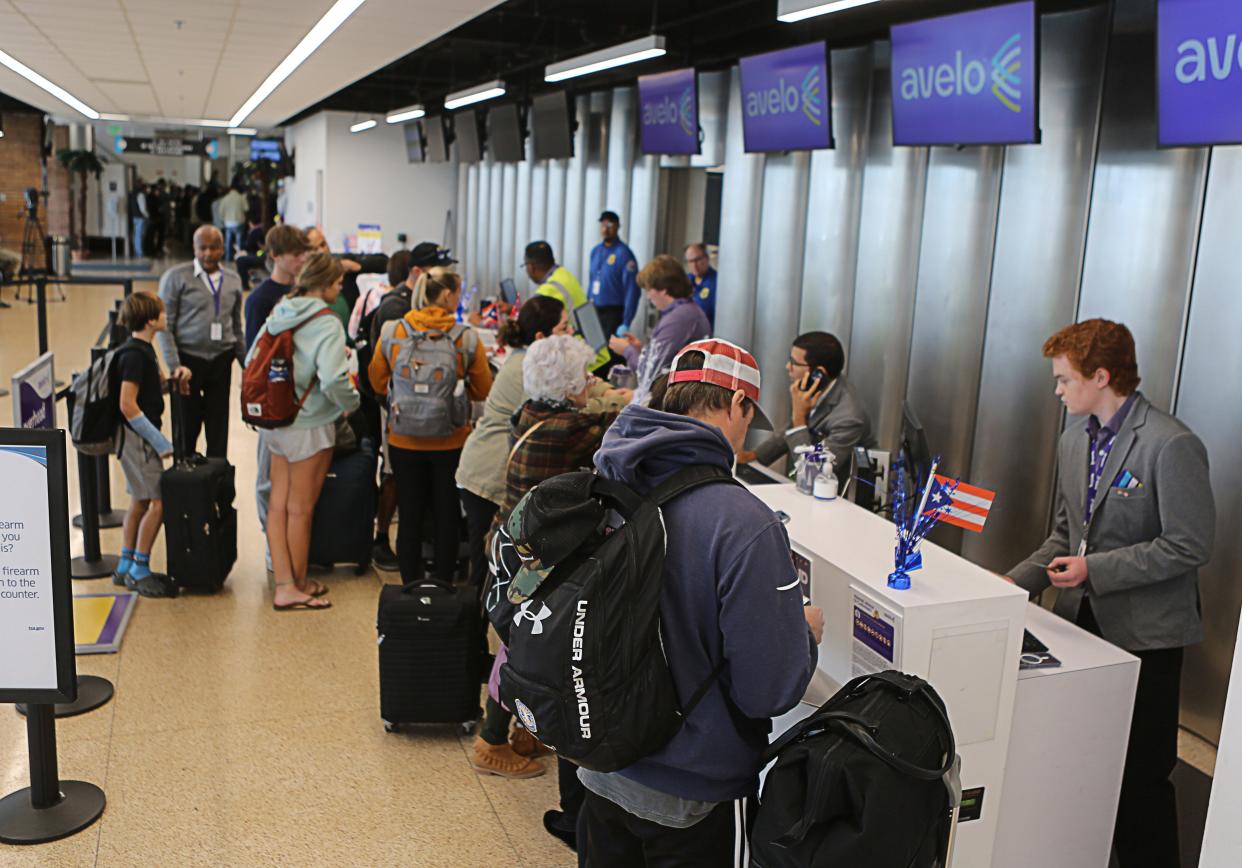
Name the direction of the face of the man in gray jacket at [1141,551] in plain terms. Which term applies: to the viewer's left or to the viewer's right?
to the viewer's left

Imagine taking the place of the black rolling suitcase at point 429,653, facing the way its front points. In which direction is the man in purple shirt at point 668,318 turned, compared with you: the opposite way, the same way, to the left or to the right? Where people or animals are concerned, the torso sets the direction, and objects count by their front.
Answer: to the right

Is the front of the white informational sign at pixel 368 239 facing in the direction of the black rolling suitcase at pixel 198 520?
yes

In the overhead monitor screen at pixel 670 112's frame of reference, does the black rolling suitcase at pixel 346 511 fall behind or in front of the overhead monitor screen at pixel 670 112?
in front

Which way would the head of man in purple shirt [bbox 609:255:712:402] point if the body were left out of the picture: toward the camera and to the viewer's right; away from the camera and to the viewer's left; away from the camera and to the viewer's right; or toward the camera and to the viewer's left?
toward the camera and to the viewer's left

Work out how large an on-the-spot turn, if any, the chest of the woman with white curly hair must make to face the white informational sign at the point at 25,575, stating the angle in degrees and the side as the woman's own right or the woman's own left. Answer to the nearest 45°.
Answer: approximately 135° to the woman's own left

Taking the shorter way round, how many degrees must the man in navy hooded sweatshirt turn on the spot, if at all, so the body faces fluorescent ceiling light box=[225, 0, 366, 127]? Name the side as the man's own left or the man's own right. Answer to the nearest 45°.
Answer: approximately 90° to the man's own left

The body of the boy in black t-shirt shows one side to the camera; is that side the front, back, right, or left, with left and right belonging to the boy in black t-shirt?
right

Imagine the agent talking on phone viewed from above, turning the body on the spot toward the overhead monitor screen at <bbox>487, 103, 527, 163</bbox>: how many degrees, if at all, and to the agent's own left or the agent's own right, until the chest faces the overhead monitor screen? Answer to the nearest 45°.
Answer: approximately 45° to the agent's own right

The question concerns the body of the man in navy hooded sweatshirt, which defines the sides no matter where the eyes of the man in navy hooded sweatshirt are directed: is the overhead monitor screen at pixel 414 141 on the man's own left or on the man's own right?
on the man's own left

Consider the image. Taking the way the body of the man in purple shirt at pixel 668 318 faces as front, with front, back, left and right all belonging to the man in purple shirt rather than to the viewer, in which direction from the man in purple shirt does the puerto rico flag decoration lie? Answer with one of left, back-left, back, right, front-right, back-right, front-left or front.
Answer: left

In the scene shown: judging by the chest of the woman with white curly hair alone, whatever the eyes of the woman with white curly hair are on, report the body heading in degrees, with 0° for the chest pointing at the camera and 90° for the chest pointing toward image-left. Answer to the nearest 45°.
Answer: approximately 225°

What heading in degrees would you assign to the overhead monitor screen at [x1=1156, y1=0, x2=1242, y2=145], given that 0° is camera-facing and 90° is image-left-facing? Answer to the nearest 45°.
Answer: approximately 45°

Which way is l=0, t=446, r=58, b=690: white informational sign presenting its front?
toward the camera

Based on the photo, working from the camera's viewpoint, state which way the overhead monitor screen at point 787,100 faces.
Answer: facing the viewer and to the left of the viewer

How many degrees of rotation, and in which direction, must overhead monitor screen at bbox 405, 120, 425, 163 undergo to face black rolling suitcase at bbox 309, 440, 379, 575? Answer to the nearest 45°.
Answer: approximately 45° to its left

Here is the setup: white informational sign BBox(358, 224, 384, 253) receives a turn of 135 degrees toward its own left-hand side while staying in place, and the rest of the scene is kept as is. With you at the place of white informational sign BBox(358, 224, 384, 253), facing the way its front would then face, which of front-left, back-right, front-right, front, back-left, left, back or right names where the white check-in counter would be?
back-right

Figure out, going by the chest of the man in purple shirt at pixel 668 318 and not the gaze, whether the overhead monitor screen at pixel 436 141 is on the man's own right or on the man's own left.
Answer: on the man's own right

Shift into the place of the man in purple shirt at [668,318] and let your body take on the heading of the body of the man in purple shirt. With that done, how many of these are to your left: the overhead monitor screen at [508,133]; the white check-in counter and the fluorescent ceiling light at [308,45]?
1
